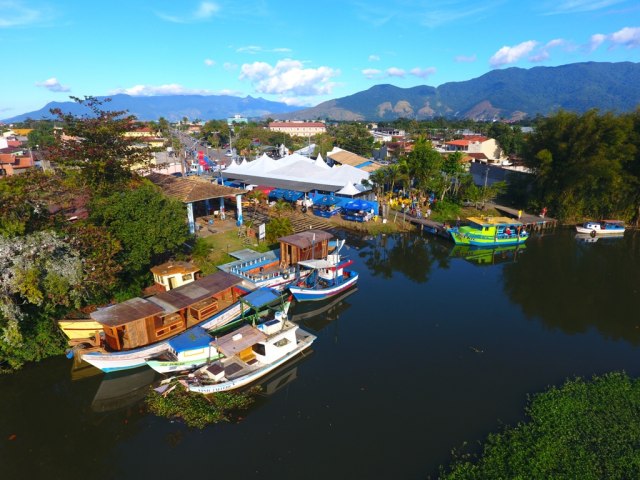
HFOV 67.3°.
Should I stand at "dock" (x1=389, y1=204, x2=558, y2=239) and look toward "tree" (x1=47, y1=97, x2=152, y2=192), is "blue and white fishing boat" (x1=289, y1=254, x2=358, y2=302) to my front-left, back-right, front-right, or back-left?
front-left

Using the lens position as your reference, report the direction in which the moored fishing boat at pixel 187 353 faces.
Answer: facing the viewer and to the left of the viewer

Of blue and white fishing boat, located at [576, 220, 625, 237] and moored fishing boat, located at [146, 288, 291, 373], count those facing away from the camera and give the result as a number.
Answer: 0

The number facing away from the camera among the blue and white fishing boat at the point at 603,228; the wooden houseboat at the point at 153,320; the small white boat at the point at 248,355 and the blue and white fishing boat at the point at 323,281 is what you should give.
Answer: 0

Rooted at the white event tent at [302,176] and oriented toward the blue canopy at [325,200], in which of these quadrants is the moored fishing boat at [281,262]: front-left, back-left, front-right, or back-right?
front-right

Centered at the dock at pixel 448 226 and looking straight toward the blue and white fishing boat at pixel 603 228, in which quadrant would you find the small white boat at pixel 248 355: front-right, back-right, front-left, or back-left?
back-right

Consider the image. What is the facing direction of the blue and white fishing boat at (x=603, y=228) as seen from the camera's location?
facing to the left of the viewer

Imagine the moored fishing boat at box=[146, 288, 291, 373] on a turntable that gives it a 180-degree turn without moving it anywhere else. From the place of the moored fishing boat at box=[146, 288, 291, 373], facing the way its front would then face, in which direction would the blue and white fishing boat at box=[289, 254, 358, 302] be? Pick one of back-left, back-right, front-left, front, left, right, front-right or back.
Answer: front

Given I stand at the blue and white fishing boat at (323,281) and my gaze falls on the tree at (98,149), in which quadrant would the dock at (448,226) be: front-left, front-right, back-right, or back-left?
back-right
